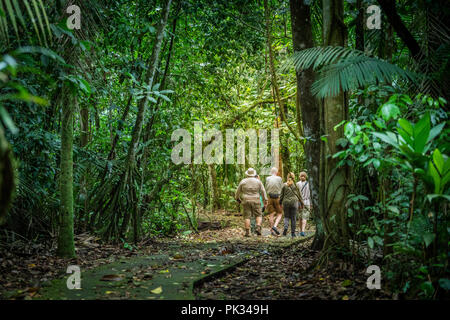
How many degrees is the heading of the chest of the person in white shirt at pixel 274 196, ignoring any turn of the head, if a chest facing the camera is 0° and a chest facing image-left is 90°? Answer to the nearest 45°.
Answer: approximately 180°

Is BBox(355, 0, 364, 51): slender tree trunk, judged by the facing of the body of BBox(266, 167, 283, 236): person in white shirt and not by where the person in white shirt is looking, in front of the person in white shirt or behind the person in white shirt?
behind

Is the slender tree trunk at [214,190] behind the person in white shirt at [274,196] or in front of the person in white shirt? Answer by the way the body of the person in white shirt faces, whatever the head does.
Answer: in front

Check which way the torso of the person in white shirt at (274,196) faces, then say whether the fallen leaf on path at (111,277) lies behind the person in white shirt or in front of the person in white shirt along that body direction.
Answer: behind

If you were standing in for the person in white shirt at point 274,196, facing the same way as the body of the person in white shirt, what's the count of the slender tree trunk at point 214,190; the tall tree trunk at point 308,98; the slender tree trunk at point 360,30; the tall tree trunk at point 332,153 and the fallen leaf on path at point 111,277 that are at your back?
4

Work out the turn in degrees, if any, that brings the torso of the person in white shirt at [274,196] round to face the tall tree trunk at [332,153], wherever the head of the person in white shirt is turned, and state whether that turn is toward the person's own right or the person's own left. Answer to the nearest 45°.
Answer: approximately 180°

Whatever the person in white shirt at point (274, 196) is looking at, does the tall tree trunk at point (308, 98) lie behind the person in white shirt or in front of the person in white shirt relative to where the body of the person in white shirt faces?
behind
